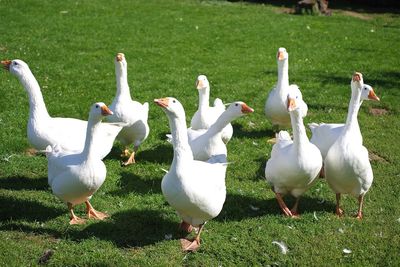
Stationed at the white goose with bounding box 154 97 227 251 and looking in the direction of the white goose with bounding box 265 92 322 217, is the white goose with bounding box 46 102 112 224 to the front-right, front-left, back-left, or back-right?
back-left

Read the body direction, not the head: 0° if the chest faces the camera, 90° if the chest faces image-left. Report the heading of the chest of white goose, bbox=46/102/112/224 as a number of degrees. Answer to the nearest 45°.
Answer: approximately 315°

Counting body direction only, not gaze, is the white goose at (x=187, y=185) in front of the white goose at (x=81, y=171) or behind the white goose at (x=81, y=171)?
in front

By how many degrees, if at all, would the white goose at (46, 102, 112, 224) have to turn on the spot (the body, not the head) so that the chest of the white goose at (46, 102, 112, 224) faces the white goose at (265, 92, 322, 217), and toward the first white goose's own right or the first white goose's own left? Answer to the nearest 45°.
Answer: approximately 45° to the first white goose's own left

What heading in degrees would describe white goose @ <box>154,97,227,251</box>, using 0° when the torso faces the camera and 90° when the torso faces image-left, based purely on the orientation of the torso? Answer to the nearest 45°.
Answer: approximately 45°
